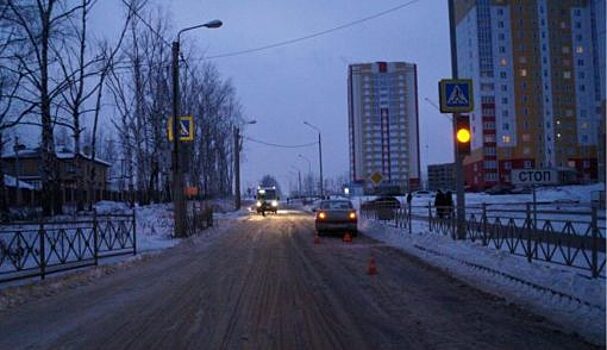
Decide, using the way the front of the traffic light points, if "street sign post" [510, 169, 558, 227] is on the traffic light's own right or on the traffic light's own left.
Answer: on the traffic light's own left

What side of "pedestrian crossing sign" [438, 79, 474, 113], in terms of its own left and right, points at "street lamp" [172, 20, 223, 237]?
right

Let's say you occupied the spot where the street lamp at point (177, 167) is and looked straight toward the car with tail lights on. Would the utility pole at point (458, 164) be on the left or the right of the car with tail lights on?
right

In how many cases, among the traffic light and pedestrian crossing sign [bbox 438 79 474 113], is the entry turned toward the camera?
2

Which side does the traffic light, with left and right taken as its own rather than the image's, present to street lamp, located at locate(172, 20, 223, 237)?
right

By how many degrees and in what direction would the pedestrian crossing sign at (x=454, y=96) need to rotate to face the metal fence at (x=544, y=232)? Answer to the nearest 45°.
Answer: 0° — it already faces it

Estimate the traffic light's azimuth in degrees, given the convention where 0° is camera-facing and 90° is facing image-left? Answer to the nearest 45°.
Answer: approximately 0°

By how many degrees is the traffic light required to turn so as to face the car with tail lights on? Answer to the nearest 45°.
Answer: approximately 135° to its right
